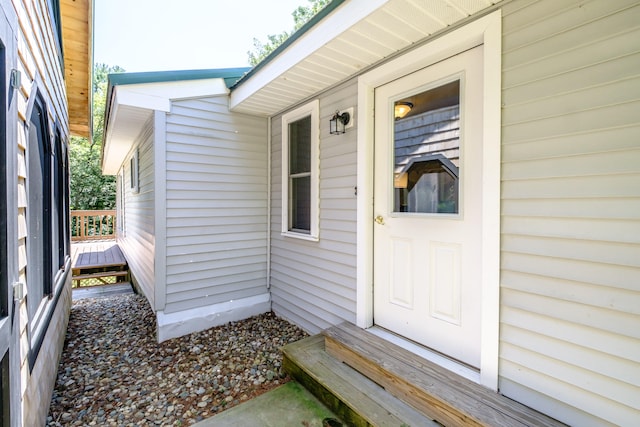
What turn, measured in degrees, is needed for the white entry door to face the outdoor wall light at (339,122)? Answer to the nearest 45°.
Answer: approximately 90° to its right

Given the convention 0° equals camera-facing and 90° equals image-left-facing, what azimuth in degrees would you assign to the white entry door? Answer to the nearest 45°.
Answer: approximately 45°

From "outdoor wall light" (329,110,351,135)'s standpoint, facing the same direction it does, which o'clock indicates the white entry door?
The white entry door is roughly at 9 o'clock from the outdoor wall light.

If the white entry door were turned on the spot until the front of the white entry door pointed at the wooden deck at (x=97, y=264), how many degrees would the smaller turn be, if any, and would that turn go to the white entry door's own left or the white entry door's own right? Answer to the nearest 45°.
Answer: approximately 45° to the white entry door's own right
